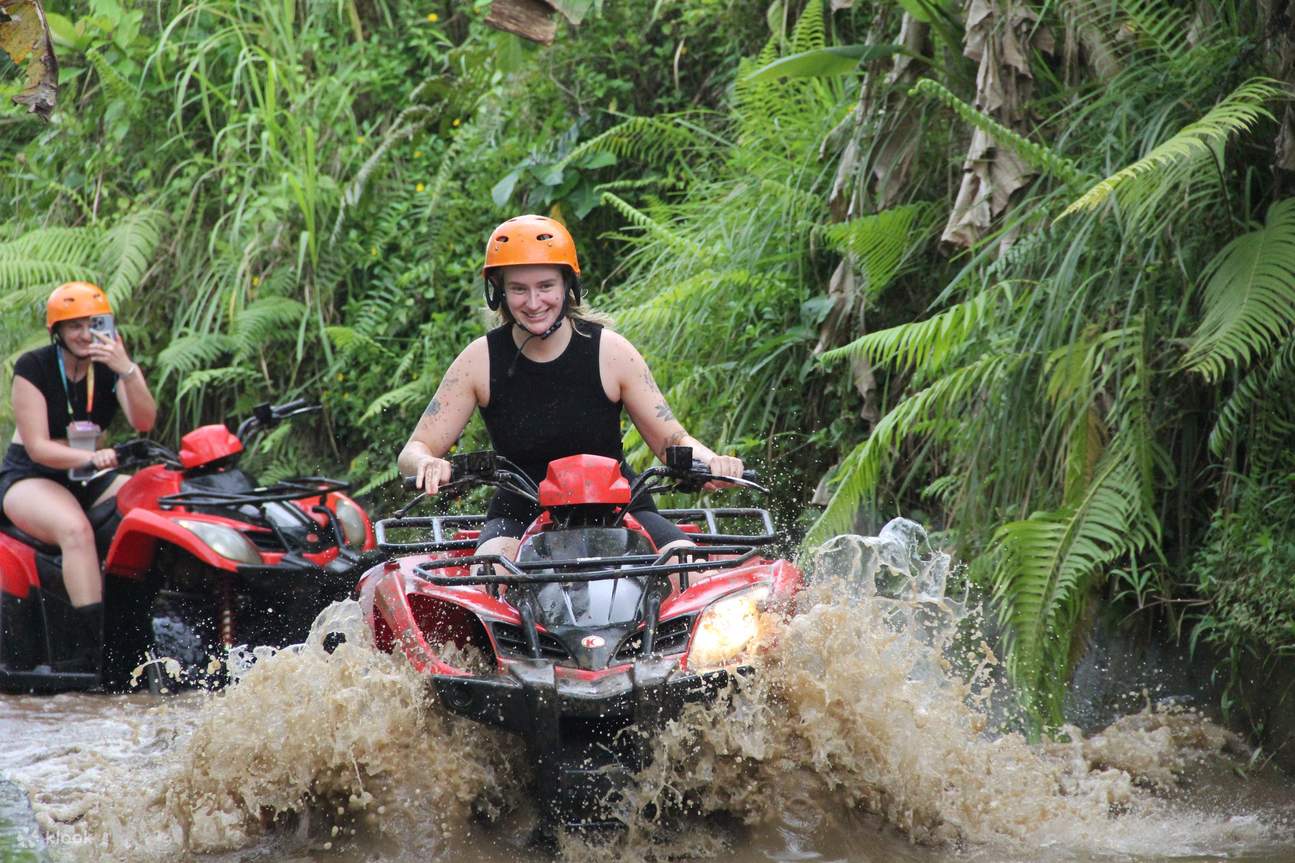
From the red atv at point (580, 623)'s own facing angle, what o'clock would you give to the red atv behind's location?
The red atv behind is roughly at 5 o'clock from the red atv.

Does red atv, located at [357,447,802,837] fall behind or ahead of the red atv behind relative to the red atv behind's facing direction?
ahead

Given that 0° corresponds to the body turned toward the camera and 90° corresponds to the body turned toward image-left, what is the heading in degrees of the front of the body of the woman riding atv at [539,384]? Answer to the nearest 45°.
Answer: approximately 0°

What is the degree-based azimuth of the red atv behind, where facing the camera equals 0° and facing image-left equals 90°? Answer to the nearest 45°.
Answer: approximately 315°

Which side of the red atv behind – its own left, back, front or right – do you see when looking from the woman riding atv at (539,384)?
front

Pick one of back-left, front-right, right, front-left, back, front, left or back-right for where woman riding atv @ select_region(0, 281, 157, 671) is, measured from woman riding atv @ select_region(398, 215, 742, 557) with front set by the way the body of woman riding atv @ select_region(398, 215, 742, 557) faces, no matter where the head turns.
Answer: back-right

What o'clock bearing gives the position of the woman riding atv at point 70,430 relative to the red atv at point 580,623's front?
The woman riding atv is roughly at 5 o'clock from the red atv.
